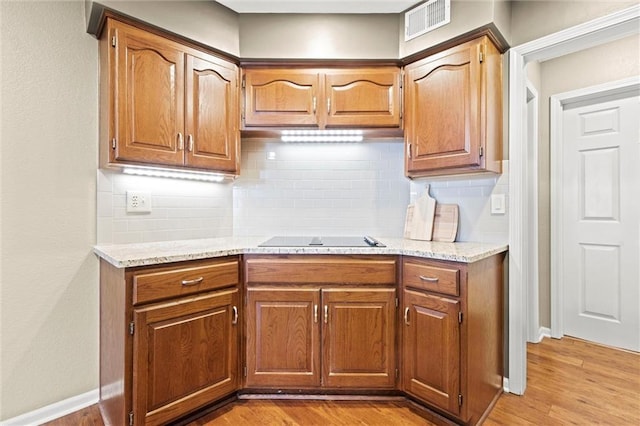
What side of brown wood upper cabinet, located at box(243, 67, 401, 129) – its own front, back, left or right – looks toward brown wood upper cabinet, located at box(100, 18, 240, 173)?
right

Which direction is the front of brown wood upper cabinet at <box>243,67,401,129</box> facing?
toward the camera

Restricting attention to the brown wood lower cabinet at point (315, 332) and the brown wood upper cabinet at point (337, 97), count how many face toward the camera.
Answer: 2

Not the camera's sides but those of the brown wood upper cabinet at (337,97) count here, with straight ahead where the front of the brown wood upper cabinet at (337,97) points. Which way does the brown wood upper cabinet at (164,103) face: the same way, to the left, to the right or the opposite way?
to the left

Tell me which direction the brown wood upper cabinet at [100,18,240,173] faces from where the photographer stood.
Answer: facing the viewer and to the right of the viewer

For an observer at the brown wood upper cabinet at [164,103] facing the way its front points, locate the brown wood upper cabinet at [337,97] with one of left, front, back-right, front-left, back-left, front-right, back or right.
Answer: front-left

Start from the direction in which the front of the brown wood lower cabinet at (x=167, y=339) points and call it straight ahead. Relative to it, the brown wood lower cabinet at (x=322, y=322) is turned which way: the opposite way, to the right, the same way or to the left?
to the right

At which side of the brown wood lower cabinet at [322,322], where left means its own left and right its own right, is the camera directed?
front

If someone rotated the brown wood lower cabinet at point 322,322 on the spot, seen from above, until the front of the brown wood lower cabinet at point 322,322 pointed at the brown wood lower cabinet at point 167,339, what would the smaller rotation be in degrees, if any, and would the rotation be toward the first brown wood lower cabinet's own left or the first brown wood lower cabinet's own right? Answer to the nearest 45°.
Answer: approximately 90° to the first brown wood lower cabinet's own right

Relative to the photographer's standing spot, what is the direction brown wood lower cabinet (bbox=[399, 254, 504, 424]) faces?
facing the viewer and to the left of the viewer
